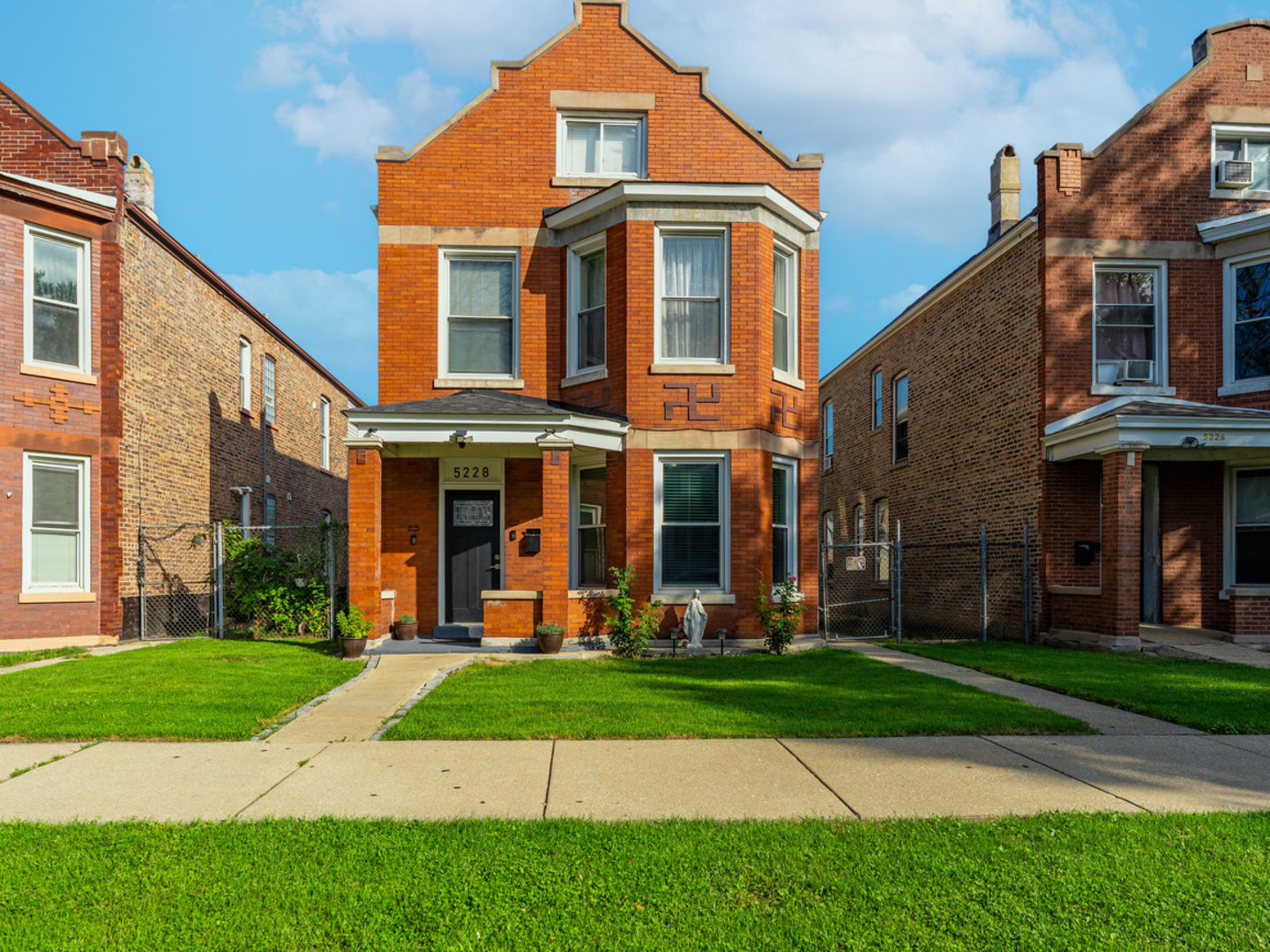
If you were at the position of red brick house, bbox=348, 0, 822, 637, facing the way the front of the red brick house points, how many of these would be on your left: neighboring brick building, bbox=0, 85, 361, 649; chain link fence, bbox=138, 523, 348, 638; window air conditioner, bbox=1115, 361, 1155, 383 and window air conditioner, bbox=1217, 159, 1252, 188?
2

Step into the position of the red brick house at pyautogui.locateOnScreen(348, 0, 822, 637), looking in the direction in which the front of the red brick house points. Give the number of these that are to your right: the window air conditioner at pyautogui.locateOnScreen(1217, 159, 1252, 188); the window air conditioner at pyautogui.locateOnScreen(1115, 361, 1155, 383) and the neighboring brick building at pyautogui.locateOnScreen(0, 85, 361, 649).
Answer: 1

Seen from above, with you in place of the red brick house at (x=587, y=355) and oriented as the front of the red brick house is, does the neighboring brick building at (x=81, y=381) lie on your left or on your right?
on your right

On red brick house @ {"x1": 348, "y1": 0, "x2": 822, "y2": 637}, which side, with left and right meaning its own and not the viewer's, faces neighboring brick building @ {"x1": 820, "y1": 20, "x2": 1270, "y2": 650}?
left

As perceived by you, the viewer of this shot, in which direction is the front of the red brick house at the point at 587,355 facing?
facing the viewer

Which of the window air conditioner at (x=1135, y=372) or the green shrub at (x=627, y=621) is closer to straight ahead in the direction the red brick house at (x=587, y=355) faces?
the green shrub

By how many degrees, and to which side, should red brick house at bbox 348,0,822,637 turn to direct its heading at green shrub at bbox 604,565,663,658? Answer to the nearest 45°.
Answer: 0° — it already faces it

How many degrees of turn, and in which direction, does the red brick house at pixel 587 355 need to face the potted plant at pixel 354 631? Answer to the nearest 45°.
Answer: approximately 45° to its right

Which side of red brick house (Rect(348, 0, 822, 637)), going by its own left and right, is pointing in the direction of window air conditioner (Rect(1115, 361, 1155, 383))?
left

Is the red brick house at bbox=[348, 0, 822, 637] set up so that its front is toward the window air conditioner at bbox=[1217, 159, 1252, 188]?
no
